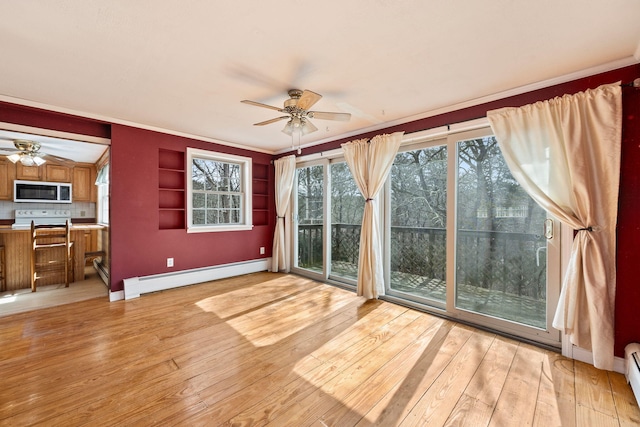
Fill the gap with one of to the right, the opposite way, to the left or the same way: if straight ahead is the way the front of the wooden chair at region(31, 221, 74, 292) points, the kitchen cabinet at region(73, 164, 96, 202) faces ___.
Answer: the opposite way

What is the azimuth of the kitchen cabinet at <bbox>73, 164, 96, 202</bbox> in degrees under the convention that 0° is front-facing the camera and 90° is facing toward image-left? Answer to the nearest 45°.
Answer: approximately 0°

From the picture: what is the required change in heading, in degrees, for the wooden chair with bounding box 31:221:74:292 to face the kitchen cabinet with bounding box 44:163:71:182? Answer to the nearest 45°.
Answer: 0° — it already faces it

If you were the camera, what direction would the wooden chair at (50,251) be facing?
facing away from the viewer

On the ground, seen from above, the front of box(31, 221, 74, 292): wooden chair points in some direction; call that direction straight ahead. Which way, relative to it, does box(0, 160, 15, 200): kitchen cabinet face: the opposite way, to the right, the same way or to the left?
the opposite way

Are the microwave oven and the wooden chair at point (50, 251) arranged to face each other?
yes

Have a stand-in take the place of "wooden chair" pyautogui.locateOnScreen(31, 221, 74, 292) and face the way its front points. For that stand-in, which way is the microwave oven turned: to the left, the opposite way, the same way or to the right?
the opposite way

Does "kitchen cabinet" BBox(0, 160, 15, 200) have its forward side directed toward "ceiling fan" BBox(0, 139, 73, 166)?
yes

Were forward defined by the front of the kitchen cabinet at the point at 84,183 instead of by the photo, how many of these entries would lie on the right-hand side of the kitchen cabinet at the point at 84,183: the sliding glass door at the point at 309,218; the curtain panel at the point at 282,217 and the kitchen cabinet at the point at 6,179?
1

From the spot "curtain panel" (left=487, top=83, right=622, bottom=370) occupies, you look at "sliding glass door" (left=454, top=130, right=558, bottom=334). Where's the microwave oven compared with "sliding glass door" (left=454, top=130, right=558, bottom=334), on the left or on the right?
left

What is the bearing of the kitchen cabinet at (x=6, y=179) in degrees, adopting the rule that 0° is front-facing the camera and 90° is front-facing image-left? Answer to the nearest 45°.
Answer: approximately 0°
